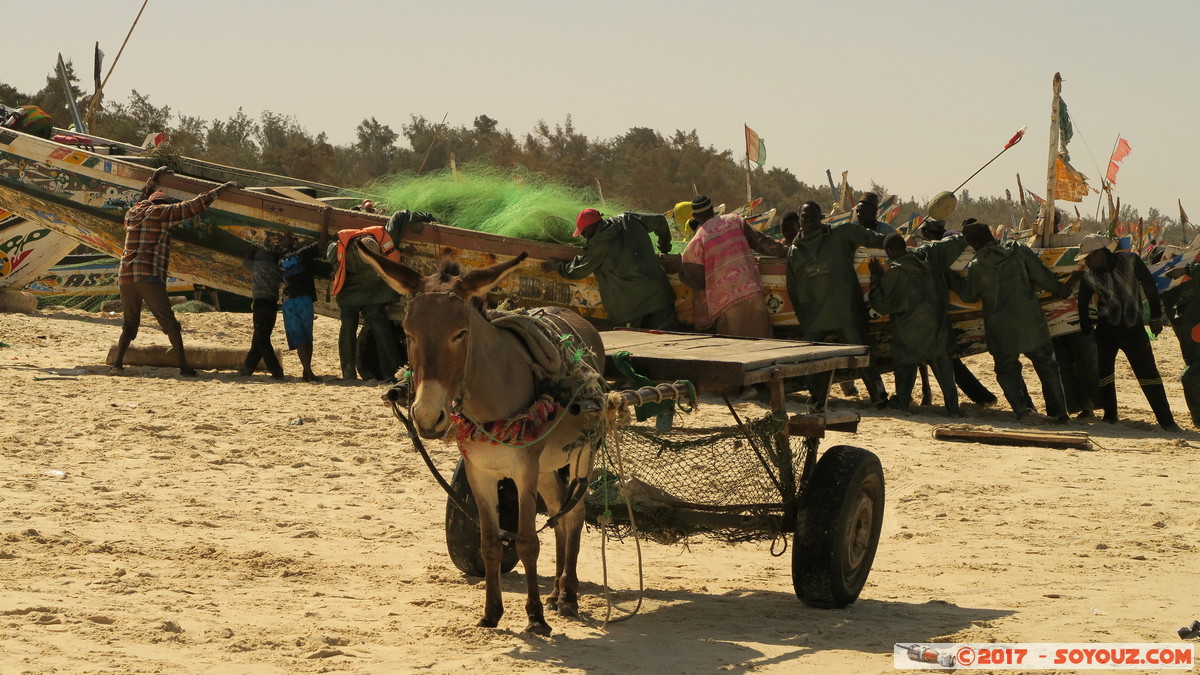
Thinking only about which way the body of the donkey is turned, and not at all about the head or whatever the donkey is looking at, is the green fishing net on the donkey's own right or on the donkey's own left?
on the donkey's own right

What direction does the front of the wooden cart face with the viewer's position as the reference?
facing the viewer and to the left of the viewer

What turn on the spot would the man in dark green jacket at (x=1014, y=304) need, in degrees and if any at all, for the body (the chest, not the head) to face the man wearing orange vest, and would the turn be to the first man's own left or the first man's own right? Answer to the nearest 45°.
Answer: approximately 90° to the first man's own left

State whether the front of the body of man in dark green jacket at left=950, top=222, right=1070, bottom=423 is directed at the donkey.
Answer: no

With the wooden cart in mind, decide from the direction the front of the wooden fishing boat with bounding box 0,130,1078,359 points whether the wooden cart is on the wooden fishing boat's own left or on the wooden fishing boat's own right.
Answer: on the wooden fishing boat's own left

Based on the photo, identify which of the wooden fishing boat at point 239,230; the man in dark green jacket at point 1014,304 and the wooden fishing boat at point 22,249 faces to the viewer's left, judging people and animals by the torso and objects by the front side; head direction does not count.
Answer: the wooden fishing boat at point 239,230

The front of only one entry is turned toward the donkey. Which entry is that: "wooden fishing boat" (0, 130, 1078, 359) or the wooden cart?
the wooden cart

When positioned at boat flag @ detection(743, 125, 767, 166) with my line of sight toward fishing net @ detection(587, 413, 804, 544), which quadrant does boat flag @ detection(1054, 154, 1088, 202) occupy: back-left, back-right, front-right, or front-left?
front-left

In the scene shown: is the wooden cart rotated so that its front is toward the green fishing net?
no

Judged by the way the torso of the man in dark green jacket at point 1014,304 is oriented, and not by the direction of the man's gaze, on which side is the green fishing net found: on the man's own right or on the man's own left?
on the man's own left

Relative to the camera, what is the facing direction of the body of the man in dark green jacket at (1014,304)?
away from the camera

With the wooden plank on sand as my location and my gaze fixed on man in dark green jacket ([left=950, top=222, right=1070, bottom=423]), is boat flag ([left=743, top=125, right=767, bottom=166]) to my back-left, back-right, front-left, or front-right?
front-left

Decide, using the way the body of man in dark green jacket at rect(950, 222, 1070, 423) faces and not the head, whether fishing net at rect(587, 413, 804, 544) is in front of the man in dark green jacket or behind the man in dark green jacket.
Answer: behind

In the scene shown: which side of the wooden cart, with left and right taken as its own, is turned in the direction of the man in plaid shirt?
right

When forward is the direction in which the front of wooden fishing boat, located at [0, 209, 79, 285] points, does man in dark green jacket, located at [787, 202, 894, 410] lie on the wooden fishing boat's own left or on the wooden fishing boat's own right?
on the wooden fishing boat's own right

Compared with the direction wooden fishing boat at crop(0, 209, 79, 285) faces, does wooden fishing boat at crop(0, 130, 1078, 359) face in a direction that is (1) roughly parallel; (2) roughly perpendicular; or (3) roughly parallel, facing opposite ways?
roughly parallel, facing opposite ways

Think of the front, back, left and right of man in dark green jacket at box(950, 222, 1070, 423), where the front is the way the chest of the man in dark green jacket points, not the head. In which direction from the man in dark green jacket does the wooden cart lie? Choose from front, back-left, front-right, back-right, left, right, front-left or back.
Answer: back
